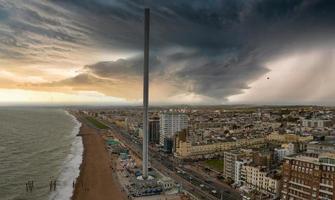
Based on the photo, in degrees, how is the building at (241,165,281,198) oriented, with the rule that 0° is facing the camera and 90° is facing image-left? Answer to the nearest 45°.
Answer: approximately 45°
